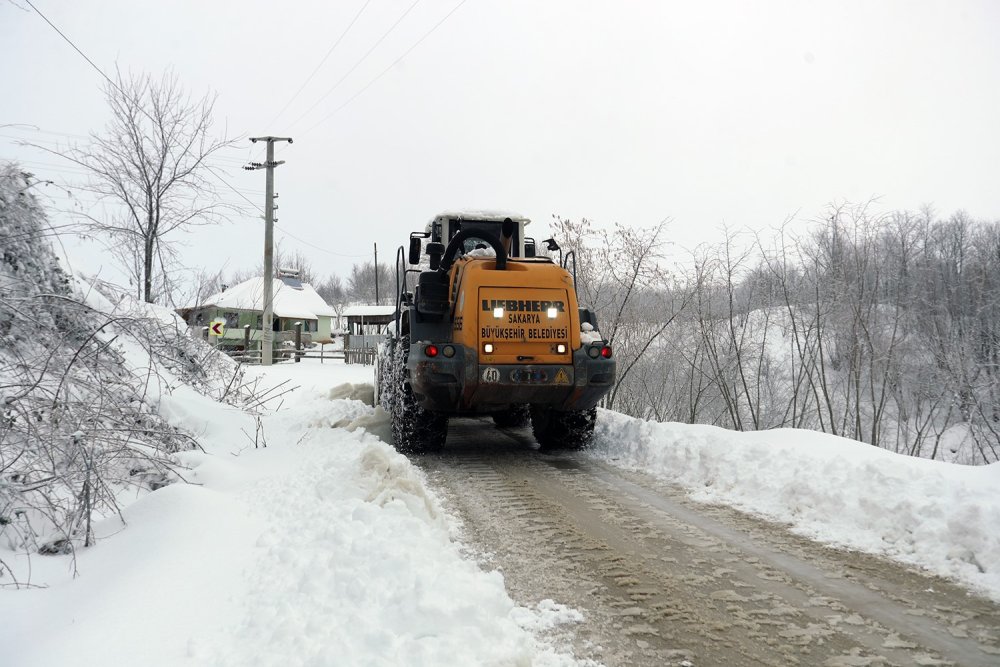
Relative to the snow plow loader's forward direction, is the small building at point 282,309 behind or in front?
in front

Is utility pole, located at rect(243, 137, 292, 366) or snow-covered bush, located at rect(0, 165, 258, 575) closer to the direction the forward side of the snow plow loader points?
the utility pole

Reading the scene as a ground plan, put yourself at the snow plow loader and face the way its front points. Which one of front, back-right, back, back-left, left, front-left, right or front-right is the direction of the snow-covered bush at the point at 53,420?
back-left

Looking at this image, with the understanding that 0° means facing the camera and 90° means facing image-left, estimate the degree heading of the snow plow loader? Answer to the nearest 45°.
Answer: approximately 180°

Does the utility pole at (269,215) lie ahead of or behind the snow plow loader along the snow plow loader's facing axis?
ahead

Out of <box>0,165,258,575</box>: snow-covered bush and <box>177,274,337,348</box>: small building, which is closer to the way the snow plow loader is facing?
the small building
